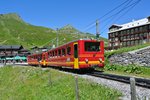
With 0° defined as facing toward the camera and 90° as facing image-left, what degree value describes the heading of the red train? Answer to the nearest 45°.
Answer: approximately 315°
